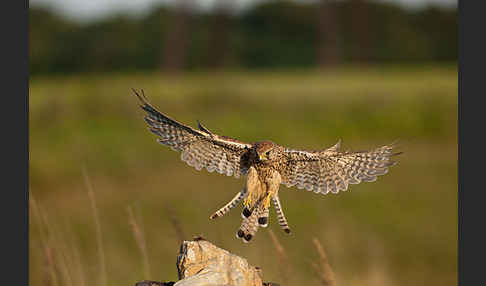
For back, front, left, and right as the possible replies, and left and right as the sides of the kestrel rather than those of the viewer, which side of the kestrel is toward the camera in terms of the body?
front
